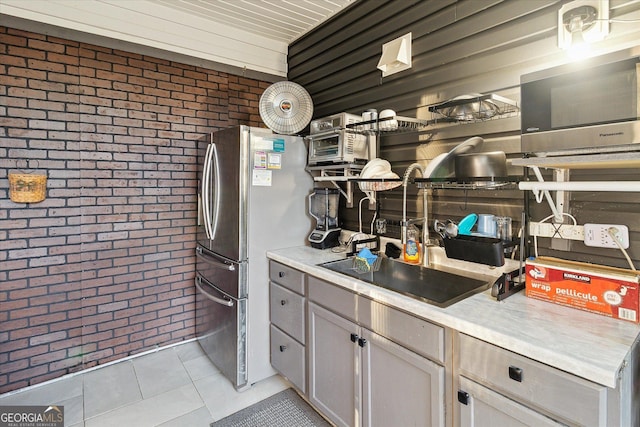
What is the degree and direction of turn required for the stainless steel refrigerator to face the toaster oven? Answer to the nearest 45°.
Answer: approximately 135° to its left

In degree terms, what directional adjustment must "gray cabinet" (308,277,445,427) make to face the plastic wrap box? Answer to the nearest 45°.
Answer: approximately 135° to its left

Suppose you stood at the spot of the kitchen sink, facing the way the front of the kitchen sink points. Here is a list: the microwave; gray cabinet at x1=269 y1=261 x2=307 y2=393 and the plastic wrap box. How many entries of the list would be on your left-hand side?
2

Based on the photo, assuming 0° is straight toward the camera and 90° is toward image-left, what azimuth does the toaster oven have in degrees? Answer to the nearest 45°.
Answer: approximately 45°

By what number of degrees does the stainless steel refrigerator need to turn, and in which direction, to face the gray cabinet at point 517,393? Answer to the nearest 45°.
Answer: approximately 90° to its left

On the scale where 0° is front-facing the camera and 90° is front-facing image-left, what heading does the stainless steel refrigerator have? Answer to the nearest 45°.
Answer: approximately 45°

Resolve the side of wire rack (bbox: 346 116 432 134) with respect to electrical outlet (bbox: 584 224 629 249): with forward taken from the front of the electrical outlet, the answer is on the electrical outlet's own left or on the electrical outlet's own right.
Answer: on the electrical outlet's own right

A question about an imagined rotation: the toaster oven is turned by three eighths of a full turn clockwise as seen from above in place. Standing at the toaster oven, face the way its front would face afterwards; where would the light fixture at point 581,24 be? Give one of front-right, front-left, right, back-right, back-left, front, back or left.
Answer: back-right

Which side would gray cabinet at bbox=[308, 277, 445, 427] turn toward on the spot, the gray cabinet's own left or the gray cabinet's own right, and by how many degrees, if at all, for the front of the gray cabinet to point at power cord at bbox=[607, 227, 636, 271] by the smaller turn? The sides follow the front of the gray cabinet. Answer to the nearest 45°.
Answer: approximately 135° to the gray cabinet's own left

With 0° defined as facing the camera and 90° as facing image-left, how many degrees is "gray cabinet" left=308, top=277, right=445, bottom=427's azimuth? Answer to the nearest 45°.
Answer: approximately 45°
